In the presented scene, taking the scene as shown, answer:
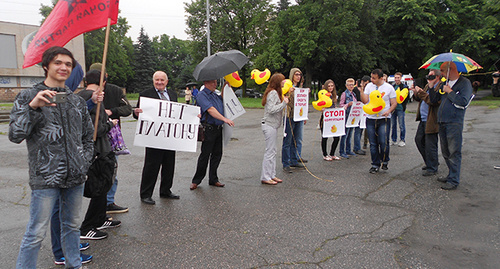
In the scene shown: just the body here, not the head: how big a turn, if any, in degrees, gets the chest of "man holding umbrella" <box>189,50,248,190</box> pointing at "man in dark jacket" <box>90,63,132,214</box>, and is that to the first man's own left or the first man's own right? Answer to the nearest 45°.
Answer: approximately 90° to the first man's own right

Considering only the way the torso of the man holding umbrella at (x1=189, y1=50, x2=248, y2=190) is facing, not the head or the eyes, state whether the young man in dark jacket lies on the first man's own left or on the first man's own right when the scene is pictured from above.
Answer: on the first man's own right

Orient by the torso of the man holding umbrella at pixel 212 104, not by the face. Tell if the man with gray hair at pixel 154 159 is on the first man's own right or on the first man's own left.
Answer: on the first man's own right

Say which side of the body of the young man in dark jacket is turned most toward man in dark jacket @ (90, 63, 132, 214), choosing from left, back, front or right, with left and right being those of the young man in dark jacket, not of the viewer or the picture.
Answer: back

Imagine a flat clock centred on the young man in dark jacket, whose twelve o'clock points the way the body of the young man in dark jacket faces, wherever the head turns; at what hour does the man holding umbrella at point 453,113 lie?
The man holding umbrella is roughly at 9 o'clock from the young man in dark jacket.

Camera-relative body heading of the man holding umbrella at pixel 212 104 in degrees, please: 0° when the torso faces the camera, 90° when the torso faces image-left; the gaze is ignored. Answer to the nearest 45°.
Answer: approximately 315°
